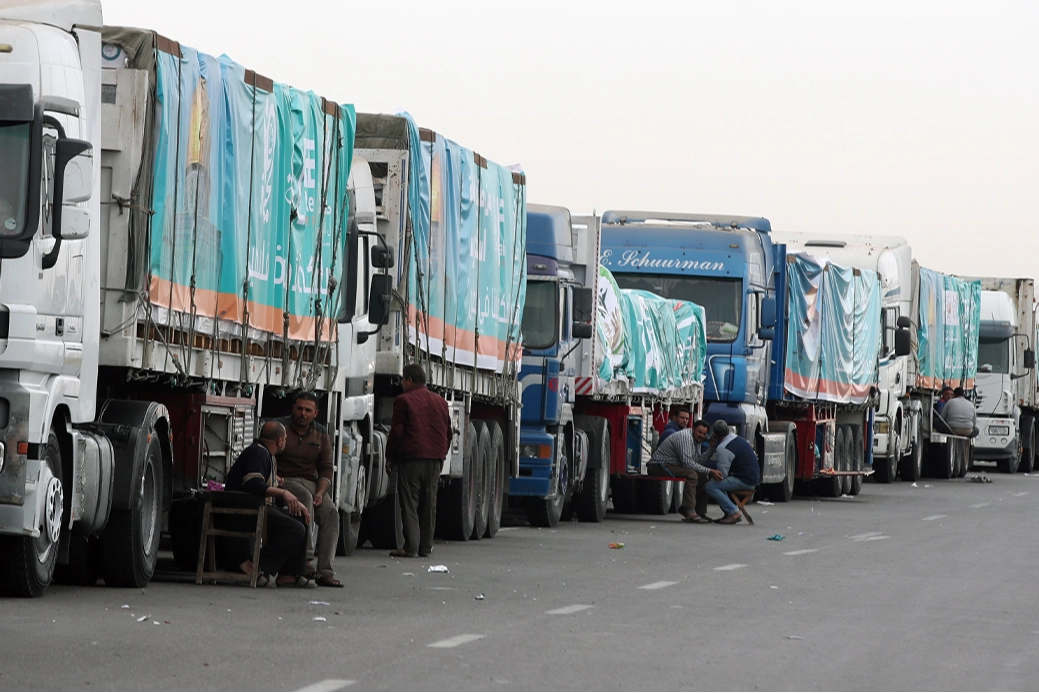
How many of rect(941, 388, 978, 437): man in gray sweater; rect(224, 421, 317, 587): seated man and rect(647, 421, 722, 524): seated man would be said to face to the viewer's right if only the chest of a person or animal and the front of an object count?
2

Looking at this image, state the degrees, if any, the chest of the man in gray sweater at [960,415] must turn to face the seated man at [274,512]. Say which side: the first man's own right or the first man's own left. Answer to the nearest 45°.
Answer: approximately 180°

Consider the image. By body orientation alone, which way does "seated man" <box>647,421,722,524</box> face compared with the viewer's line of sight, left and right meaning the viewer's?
facing to the right of the viewer

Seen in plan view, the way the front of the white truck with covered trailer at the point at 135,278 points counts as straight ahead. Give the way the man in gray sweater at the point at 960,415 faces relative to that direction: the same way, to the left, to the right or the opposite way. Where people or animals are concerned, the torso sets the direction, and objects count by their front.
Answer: the opposite way

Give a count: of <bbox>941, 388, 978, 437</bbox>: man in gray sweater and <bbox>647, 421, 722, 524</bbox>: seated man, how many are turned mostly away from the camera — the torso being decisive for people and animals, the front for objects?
1

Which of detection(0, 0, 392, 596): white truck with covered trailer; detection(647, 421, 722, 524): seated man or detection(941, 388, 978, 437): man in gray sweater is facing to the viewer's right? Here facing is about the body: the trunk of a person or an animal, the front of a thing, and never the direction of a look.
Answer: the seated man

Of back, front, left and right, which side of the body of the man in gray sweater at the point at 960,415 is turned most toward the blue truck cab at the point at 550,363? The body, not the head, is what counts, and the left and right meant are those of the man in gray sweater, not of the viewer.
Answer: back

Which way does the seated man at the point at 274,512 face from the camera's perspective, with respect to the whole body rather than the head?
to the viewer's right

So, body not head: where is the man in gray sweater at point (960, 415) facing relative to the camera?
away from the camera

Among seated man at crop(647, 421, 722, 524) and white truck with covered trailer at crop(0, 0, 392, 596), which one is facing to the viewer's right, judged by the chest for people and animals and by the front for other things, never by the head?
the seated man
